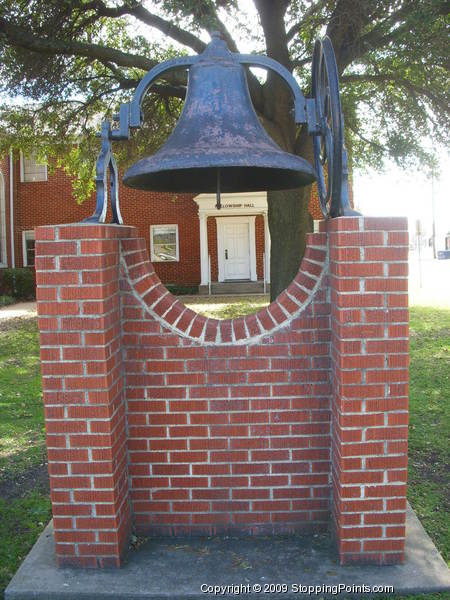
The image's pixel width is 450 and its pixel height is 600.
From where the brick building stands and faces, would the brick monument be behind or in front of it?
in front

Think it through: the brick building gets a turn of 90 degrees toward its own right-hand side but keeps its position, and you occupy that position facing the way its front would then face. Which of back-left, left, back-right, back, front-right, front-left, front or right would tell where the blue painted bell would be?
left

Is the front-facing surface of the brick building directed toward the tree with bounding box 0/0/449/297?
yes

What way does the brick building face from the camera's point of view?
toward the camera

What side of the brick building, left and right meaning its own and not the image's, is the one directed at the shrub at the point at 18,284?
right
